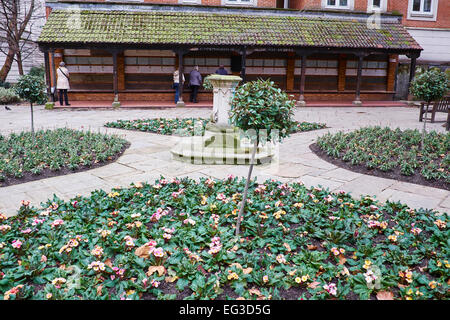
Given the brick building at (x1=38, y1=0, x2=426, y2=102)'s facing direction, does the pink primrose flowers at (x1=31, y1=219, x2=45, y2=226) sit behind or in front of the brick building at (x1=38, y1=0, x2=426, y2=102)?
in front

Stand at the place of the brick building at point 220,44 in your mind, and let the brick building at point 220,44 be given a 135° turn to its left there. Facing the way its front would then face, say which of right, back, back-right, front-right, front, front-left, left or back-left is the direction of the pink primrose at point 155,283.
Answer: back-right

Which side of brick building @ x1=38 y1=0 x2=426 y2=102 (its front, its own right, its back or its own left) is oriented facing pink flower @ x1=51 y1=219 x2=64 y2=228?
front

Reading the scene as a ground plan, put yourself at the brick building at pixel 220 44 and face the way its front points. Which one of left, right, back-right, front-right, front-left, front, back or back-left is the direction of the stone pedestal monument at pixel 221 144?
front

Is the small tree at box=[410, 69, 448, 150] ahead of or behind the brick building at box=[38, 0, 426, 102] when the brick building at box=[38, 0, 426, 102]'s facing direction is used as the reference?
ahead

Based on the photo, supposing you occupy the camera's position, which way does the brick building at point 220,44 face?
facing the viewer

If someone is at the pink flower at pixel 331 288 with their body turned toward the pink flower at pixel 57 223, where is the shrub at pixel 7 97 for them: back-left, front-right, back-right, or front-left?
front-right

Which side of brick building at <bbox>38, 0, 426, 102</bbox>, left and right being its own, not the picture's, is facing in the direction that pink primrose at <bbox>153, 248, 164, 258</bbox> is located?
front

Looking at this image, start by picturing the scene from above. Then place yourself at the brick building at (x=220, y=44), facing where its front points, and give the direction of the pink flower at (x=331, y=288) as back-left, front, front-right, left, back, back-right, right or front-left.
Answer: front

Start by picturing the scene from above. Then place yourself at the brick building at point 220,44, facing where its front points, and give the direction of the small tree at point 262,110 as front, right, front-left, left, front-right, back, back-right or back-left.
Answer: front

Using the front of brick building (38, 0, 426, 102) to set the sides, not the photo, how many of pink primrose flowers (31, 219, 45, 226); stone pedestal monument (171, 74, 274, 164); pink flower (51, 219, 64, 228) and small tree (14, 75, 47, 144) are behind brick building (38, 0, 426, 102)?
0

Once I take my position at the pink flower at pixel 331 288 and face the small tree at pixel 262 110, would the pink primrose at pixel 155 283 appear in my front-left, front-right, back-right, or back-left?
front-left
